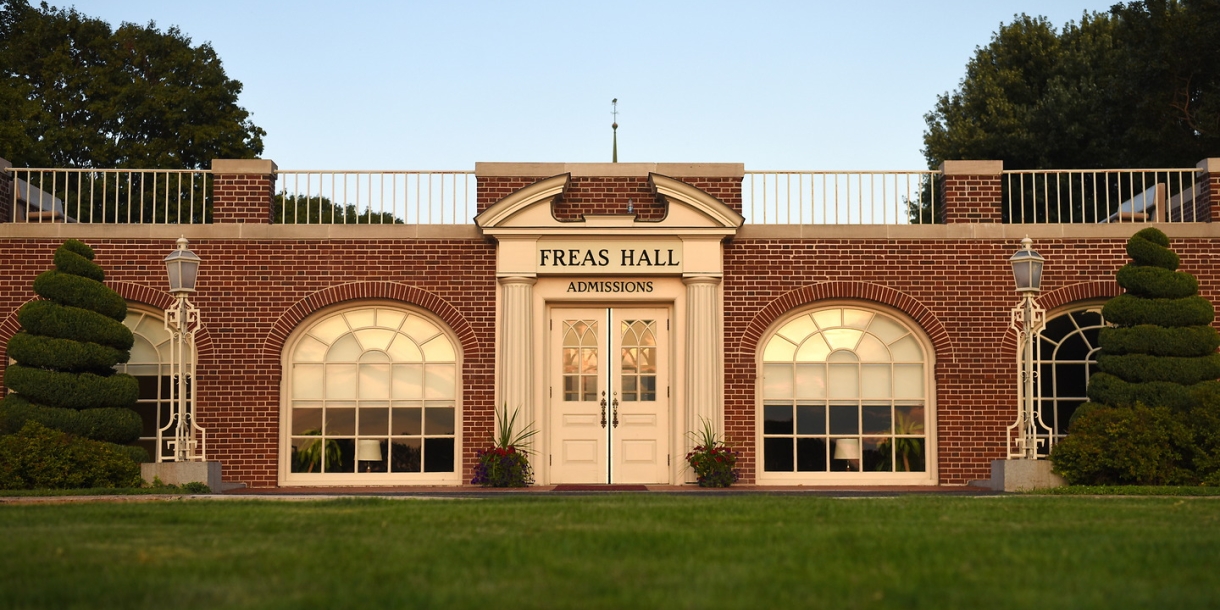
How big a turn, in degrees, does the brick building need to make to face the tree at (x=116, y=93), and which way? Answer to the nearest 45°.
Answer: approximately 135° to its right

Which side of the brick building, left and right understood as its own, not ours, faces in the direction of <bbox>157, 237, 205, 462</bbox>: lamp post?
right

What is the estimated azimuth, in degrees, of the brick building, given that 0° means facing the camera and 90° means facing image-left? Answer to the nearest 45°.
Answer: approximately 0°

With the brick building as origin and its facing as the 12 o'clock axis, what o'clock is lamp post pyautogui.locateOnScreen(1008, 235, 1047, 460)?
The lamp post is roughly at 10 o'clock from the brick building.

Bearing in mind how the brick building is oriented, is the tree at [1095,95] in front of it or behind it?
behind
